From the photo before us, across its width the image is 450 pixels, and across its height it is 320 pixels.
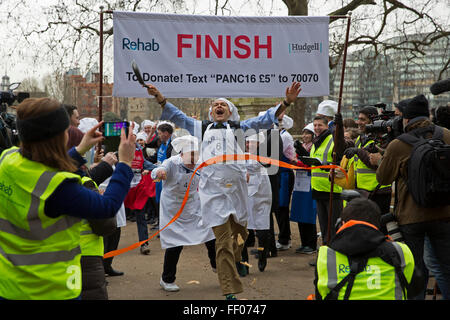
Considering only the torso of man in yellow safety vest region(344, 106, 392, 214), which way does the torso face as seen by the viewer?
to the viewer's left

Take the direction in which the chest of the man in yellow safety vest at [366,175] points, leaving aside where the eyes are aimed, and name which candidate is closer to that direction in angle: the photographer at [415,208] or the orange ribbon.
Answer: the orange ribbon

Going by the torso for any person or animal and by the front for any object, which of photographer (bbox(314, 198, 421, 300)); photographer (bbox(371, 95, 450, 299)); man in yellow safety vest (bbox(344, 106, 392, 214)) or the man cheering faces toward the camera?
the man cheering

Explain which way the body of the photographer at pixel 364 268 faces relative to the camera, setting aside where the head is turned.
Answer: away from the camera

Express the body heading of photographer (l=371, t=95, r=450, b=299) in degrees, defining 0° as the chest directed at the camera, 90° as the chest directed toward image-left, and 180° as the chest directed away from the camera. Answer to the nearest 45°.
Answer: approximately 135°

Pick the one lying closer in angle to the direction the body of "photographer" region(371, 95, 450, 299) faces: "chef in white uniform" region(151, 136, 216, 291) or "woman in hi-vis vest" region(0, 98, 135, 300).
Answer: the chef in white uniform

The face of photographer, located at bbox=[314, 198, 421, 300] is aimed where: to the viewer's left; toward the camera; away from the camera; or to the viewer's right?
away from the camera

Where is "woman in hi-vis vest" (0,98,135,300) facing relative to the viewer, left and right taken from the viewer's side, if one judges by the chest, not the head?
facing away from the viewer and to the right of the viewer
